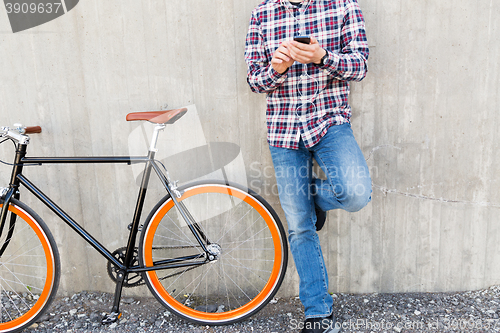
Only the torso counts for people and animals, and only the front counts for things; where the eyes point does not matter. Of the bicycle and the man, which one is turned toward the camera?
the man

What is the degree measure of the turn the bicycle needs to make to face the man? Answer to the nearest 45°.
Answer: approximately 135° to its left

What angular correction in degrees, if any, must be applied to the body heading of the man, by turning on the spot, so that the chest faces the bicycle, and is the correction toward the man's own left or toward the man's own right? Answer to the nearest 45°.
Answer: approximately 90° to the man's own right

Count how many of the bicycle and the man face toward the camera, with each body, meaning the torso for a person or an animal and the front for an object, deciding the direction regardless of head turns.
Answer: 1

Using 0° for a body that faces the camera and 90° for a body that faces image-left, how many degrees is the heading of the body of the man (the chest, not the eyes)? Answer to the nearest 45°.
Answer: approximately 0°

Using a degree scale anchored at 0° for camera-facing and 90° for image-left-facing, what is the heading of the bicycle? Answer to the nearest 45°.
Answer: approximately 90°
